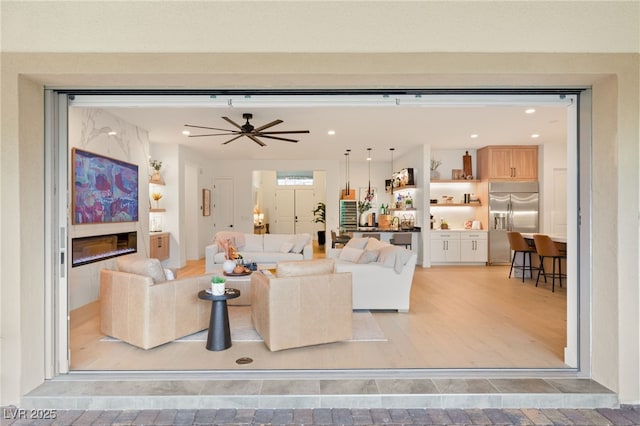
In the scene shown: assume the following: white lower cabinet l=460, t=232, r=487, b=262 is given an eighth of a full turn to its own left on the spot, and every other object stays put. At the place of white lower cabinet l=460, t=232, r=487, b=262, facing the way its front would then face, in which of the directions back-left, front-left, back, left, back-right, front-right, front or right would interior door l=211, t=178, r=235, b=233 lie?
back-right

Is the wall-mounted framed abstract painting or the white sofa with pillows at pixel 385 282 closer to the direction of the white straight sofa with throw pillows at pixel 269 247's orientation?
the white sofa with pillows

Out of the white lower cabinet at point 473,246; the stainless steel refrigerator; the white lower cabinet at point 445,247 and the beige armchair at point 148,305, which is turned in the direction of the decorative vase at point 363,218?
the beige armchair

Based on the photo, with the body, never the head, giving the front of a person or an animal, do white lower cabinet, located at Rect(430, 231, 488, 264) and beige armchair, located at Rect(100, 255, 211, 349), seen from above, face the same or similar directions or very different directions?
very different directions

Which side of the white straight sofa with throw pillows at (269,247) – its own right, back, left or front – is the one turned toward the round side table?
front

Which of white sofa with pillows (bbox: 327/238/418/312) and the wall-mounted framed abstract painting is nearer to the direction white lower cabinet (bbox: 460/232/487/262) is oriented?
the white sofa with pillows

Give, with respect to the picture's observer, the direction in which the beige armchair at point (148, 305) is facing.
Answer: facing away from the viewer and to the right of the viewer

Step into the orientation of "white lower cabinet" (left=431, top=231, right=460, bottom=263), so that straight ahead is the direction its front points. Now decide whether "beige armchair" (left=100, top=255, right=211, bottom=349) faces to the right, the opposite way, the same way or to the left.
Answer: the opposite way

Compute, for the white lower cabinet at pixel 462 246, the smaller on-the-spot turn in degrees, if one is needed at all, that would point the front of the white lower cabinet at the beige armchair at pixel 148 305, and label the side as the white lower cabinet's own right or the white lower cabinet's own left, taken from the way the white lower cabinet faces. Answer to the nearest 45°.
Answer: approximately 45° to the white lower cabinet's own right

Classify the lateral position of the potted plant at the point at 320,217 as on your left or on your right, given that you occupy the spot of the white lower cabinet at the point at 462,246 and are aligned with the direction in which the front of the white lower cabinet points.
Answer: on your right

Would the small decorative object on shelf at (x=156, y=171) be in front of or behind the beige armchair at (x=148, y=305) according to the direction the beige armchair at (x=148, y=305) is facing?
in front

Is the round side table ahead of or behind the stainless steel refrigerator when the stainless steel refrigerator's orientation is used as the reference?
ahead

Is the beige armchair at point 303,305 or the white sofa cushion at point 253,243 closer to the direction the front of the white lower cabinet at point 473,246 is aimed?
the beige armchair

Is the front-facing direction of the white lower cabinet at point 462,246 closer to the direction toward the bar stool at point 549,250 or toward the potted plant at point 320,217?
the bar stool
